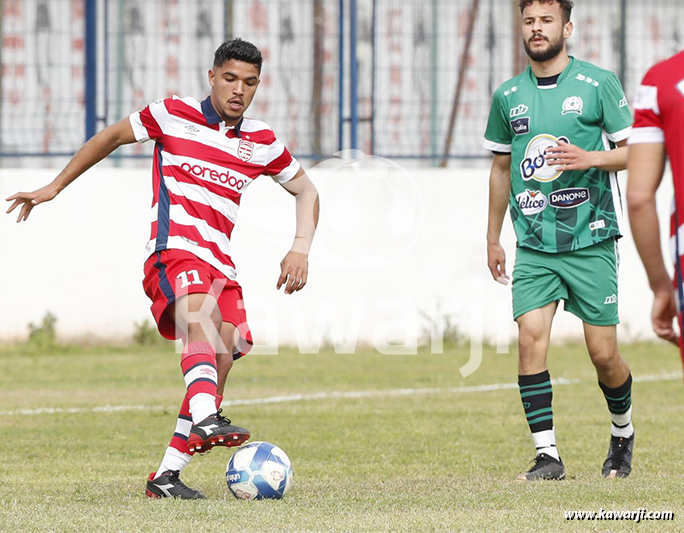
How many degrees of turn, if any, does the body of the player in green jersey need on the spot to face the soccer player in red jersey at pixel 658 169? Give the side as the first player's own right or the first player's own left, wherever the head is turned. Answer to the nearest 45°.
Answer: approximately 45° to the first player's own left

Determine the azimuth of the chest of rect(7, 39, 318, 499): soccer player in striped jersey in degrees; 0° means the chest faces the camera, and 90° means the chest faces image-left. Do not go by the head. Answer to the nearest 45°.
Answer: approximately 315°
